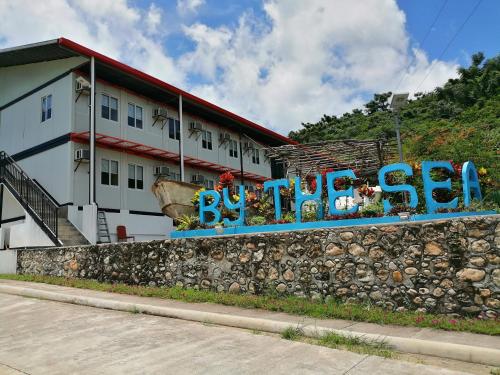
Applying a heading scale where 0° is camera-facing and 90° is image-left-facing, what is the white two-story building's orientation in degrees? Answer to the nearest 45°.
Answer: approximately 315°

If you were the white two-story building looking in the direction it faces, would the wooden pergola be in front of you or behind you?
in front
